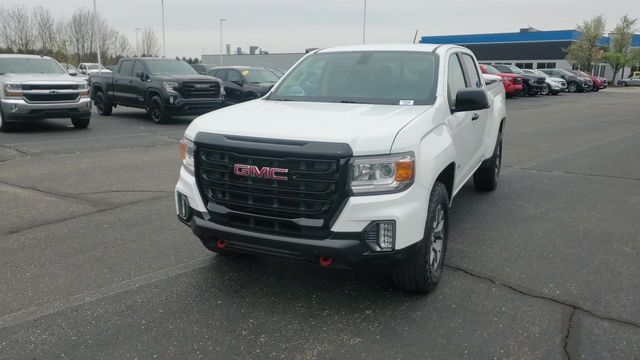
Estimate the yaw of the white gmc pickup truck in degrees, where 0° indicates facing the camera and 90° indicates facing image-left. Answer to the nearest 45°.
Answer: approximately 45°

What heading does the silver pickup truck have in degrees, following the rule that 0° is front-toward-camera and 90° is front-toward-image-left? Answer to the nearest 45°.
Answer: approximately 315°

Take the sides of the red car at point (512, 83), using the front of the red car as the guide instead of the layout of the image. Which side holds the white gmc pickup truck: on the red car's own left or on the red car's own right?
on the red car's own right

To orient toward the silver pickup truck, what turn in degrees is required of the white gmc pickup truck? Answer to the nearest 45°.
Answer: approximately 90° to its right

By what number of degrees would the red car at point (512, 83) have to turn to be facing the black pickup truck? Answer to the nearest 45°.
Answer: approximately 90° to its right

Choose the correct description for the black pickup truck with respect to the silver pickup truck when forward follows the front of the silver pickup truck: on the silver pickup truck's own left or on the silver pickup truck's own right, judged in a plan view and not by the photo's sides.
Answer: on the silver pickup truck's own left
